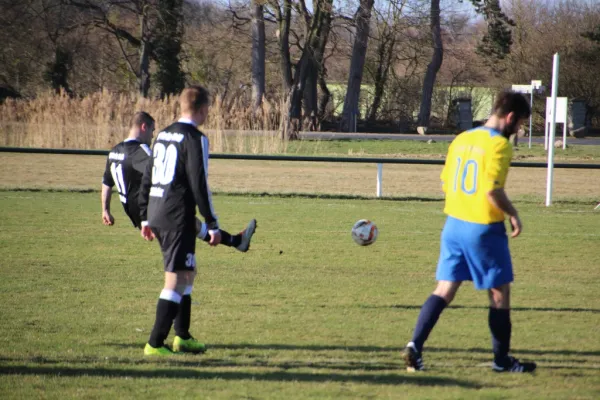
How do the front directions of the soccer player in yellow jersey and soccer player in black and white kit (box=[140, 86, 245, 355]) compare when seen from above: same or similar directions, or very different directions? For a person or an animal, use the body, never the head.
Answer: same or similar directions

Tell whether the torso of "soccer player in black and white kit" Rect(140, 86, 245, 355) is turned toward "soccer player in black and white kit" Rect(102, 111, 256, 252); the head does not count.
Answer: no

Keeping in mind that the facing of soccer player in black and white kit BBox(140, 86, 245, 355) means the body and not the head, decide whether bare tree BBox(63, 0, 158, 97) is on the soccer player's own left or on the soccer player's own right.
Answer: on the soccer player's own left

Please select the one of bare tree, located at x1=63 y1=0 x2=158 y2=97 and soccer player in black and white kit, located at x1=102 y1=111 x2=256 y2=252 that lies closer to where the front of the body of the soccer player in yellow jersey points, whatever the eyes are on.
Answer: the bare tree

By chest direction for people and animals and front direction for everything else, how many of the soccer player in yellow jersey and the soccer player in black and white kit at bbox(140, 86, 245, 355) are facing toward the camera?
0

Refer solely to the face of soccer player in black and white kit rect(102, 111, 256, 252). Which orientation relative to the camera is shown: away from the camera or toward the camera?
away from the camera

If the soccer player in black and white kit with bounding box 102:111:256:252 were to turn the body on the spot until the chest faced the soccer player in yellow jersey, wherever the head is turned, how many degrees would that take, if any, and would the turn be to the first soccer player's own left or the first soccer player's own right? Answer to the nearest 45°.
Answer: approximately 90° to the first soccer player's own right

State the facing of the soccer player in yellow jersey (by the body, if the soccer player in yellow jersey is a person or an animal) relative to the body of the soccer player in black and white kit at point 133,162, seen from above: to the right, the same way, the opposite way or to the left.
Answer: the same way

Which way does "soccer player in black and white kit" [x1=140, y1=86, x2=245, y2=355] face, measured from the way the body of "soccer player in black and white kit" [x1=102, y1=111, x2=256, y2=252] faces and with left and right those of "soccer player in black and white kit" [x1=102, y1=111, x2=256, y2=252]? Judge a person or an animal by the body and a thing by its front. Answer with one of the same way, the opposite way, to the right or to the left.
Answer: the same way

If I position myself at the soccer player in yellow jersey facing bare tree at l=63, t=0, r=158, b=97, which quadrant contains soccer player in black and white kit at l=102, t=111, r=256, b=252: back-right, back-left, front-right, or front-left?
front-left

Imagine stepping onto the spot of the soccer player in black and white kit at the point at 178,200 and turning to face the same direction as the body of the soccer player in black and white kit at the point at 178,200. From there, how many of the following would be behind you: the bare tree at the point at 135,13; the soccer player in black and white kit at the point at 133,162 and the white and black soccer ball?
0

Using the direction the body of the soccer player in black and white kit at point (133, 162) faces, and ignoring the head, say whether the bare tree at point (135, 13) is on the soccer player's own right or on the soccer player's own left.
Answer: on the soccer player's own left

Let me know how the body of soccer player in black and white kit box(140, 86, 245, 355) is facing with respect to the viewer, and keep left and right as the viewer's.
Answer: facing away from the viewer and to the right of the viewer

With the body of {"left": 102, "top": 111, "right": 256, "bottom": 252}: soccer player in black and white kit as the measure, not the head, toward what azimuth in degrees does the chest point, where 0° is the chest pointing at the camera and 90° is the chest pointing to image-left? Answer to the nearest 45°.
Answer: approximately 225°

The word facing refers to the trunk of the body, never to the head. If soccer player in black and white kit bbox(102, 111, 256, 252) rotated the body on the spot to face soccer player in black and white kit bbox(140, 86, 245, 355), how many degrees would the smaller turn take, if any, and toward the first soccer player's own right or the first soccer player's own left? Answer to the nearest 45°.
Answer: approximately 135° to the first soccer player's own right

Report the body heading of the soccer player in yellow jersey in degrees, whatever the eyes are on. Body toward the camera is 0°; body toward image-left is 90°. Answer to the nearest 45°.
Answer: approximately 225°

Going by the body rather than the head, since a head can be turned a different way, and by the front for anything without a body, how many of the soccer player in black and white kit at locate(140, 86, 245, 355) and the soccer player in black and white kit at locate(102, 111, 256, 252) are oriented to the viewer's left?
0

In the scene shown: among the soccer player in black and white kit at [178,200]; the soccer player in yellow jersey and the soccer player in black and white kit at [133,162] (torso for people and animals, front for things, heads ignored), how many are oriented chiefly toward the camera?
0
